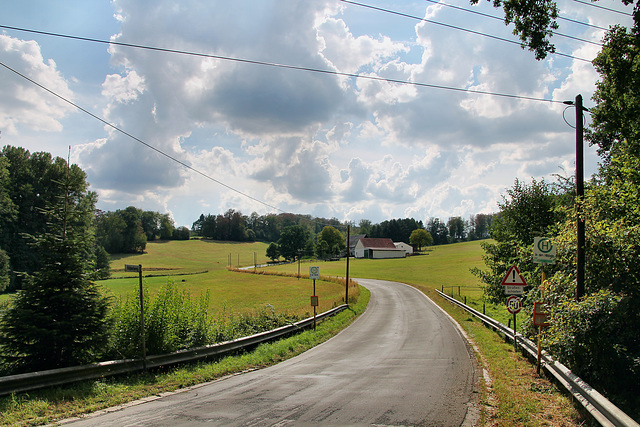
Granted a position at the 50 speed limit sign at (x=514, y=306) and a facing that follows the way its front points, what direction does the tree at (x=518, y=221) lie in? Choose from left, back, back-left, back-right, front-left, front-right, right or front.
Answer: back

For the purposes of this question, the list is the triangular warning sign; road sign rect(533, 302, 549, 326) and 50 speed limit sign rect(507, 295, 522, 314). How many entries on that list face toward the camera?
3

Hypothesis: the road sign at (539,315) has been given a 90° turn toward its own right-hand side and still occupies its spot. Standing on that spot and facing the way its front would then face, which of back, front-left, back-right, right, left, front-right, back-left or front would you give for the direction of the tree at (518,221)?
right

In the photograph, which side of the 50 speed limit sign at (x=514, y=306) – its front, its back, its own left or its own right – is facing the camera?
front

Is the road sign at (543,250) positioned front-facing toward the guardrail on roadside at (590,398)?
yes

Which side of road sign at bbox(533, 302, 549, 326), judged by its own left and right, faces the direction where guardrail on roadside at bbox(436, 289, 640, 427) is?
front

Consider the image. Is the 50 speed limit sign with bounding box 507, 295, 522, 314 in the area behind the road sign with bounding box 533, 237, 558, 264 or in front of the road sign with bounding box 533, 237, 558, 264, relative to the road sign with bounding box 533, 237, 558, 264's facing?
behind
